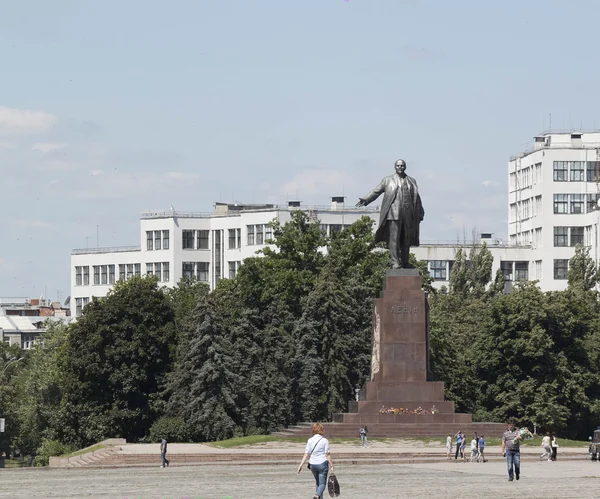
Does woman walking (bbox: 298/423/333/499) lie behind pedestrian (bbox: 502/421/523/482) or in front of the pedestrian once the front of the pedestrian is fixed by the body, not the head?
in front

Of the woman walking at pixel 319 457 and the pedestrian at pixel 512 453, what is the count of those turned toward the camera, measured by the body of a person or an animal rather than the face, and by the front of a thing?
1

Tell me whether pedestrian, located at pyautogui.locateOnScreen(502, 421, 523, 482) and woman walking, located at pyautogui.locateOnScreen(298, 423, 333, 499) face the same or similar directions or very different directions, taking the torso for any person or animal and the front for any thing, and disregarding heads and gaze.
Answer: very different directions

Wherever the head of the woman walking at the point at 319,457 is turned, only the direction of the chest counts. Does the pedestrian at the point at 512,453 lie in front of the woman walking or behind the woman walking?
in front

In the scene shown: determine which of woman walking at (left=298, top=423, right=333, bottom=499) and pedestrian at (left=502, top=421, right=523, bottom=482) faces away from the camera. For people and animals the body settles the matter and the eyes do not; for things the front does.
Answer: the woman walking

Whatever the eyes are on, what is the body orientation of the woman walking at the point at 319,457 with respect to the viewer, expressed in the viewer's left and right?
facing away from the viewer

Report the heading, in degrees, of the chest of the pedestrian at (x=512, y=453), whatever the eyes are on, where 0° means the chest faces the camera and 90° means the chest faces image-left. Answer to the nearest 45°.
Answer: approximately 0°
